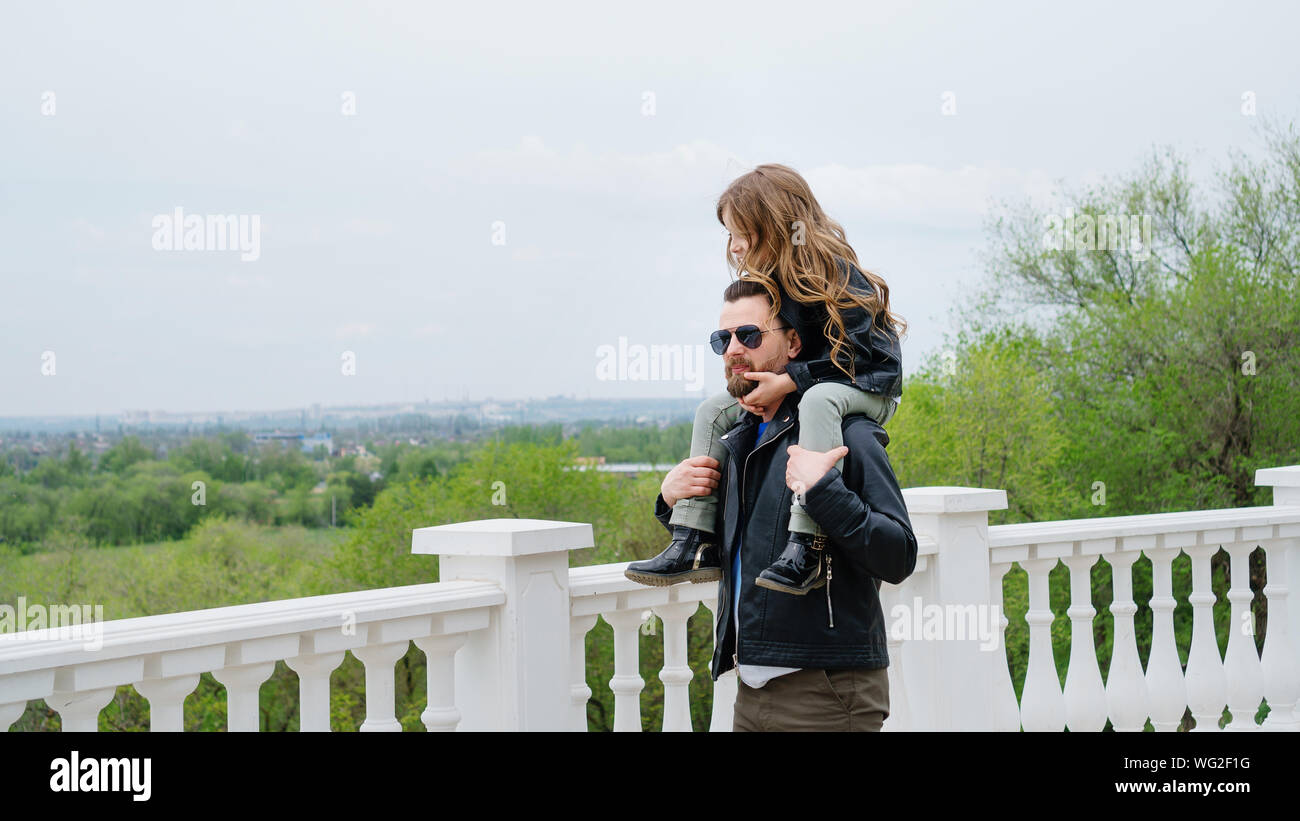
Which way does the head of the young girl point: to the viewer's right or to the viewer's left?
to the viewer's left

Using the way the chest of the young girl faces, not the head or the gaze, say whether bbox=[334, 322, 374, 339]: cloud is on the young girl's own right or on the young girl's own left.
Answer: on the young girl's own right

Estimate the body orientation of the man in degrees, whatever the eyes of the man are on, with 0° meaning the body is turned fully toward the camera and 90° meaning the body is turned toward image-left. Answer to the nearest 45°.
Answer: approximately 45°

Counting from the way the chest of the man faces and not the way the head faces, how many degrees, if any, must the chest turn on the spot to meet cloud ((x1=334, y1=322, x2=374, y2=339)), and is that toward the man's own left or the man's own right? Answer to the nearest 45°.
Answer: approximately 135° to the man's own right

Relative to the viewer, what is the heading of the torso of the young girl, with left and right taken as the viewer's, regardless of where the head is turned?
facing to the left of the viewer

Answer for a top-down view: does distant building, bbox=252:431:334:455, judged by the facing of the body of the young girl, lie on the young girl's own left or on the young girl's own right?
on the young girl's own right

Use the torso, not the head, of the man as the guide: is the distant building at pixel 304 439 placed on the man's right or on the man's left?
on the man's right
